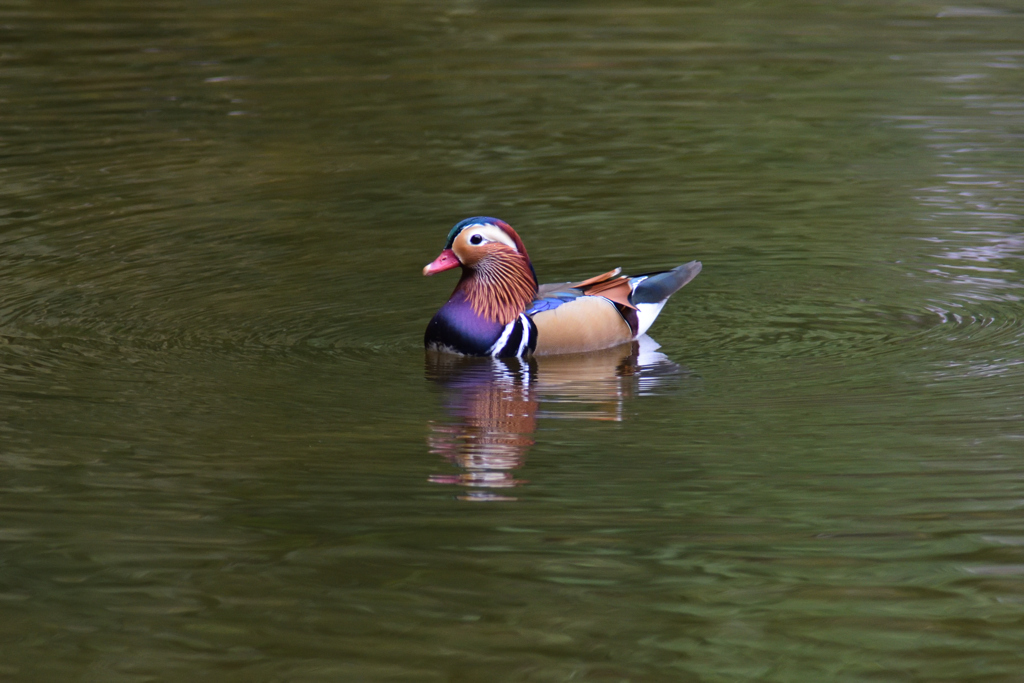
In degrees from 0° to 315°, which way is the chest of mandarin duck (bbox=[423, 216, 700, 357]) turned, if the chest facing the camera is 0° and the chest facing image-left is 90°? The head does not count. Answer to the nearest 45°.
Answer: approximately 90°
